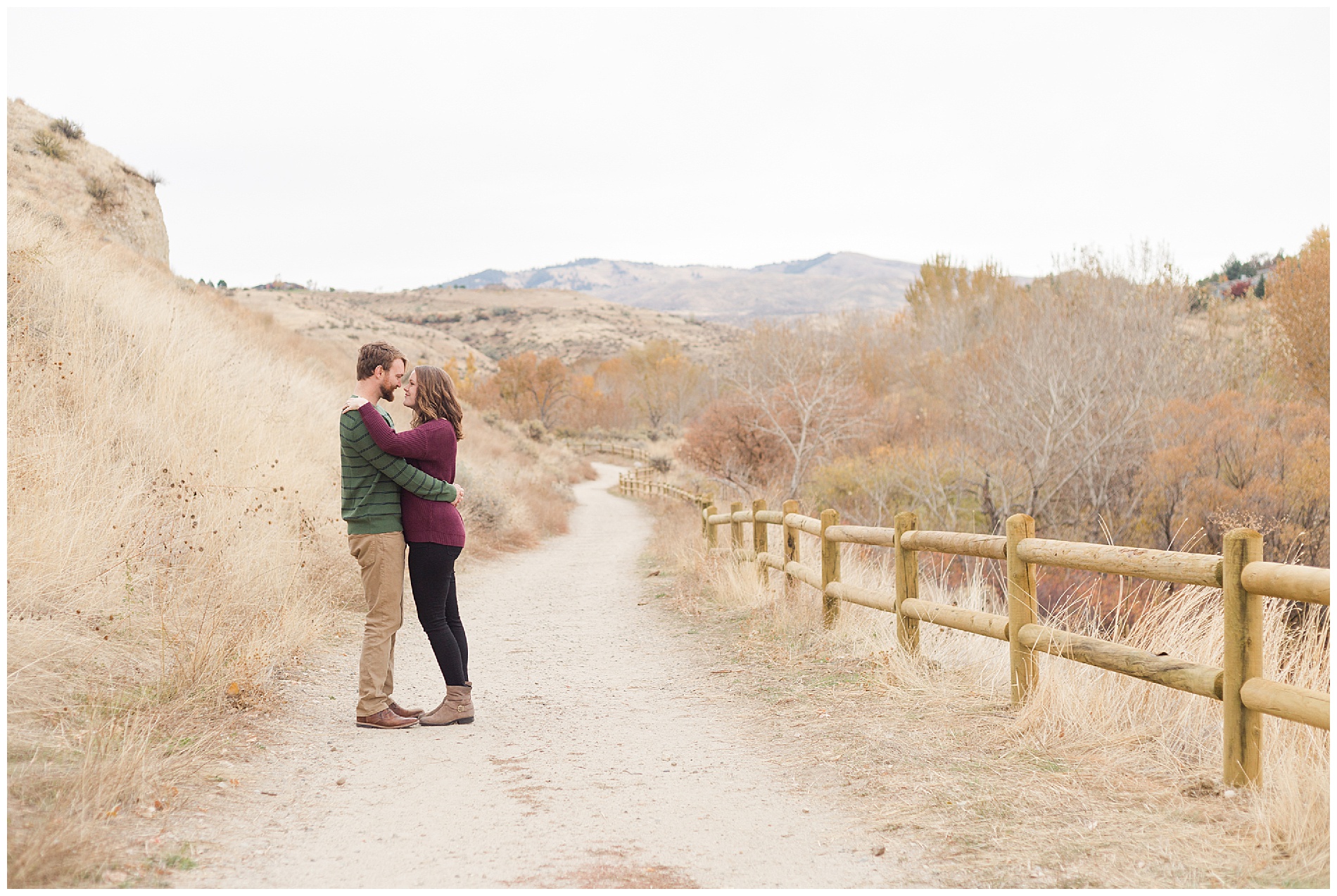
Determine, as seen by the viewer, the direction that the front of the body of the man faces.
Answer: to the viewer's right

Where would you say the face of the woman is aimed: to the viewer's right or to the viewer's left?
to the viewer's left

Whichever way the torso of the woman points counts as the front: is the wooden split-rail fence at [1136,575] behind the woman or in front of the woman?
behind

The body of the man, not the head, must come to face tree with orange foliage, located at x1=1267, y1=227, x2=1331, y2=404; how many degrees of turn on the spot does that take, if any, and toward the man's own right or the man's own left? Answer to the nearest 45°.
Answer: approximately 45° to the man's own left

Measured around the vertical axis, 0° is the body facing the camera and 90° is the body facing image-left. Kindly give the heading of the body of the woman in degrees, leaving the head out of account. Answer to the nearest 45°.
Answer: approximately 90°

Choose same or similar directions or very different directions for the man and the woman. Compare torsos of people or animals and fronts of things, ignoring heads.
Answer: very different directions

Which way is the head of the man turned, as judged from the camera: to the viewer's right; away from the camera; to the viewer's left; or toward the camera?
to the viewer's right

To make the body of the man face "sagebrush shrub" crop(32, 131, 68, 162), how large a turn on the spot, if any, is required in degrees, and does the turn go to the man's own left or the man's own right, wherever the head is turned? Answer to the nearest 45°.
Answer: approximately 90° to the man's own left

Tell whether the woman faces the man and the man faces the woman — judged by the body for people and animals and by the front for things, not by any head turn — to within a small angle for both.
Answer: yes
